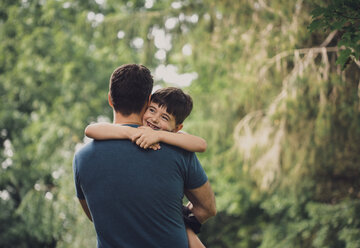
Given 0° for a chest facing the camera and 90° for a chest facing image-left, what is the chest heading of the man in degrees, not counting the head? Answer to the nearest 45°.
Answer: approximately 180°

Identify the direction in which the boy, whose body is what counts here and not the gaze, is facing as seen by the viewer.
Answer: toward the camera

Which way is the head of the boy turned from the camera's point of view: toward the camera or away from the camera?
toward the camera
